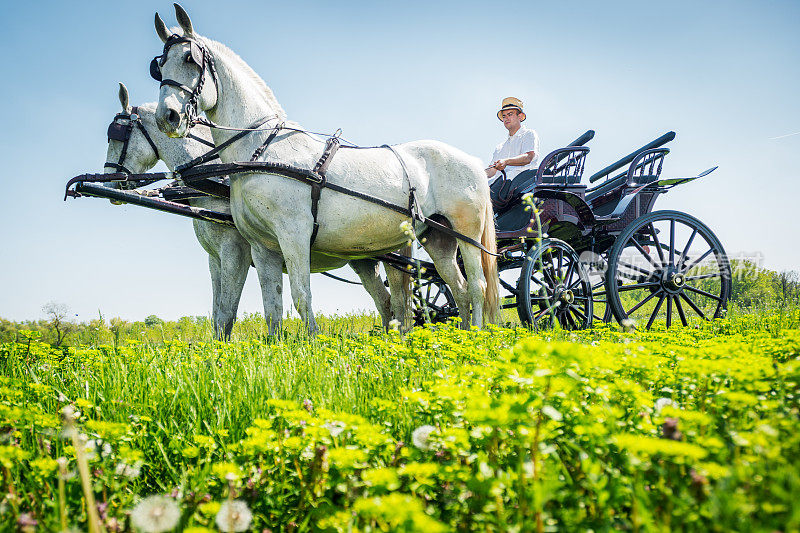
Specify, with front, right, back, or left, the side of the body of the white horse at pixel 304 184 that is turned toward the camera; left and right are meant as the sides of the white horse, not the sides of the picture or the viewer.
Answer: left

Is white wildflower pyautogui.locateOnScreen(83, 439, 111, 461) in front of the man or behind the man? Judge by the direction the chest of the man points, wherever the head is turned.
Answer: in front

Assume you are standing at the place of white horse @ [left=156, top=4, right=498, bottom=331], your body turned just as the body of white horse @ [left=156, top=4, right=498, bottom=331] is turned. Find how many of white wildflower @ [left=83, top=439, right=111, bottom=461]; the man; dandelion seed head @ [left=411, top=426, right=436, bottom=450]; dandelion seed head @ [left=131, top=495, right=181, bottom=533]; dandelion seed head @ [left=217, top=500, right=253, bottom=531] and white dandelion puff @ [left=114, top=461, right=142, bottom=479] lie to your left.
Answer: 5

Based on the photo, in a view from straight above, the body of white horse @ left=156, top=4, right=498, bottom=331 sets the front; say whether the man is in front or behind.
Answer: behind

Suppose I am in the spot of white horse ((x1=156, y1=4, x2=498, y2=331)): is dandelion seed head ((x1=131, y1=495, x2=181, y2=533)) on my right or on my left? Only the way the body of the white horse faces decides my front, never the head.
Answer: on my left

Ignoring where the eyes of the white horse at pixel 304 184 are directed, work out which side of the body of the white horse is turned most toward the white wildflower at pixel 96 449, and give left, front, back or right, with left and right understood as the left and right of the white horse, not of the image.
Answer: left

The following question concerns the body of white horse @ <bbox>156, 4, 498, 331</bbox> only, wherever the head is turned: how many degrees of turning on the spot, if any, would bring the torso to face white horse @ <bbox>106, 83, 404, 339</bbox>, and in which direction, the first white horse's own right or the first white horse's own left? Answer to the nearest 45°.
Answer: approximately 45° to the first white horse's own right

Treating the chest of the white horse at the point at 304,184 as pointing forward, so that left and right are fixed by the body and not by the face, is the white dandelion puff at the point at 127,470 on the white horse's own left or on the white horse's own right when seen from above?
on the white horse's own left

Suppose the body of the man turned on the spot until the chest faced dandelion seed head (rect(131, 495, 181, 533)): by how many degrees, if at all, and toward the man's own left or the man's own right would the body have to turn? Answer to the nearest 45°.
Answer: approximately 45° to the man's own left

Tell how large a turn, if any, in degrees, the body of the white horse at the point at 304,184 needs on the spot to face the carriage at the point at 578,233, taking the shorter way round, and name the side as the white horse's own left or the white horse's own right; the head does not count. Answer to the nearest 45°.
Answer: approximately 180°

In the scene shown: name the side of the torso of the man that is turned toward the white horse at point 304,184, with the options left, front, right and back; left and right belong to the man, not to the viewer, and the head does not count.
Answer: front

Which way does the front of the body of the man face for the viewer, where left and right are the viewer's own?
facing the viewer and to the left of the viewer

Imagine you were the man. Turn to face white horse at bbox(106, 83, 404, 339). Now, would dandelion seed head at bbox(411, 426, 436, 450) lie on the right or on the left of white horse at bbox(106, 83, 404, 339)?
left
